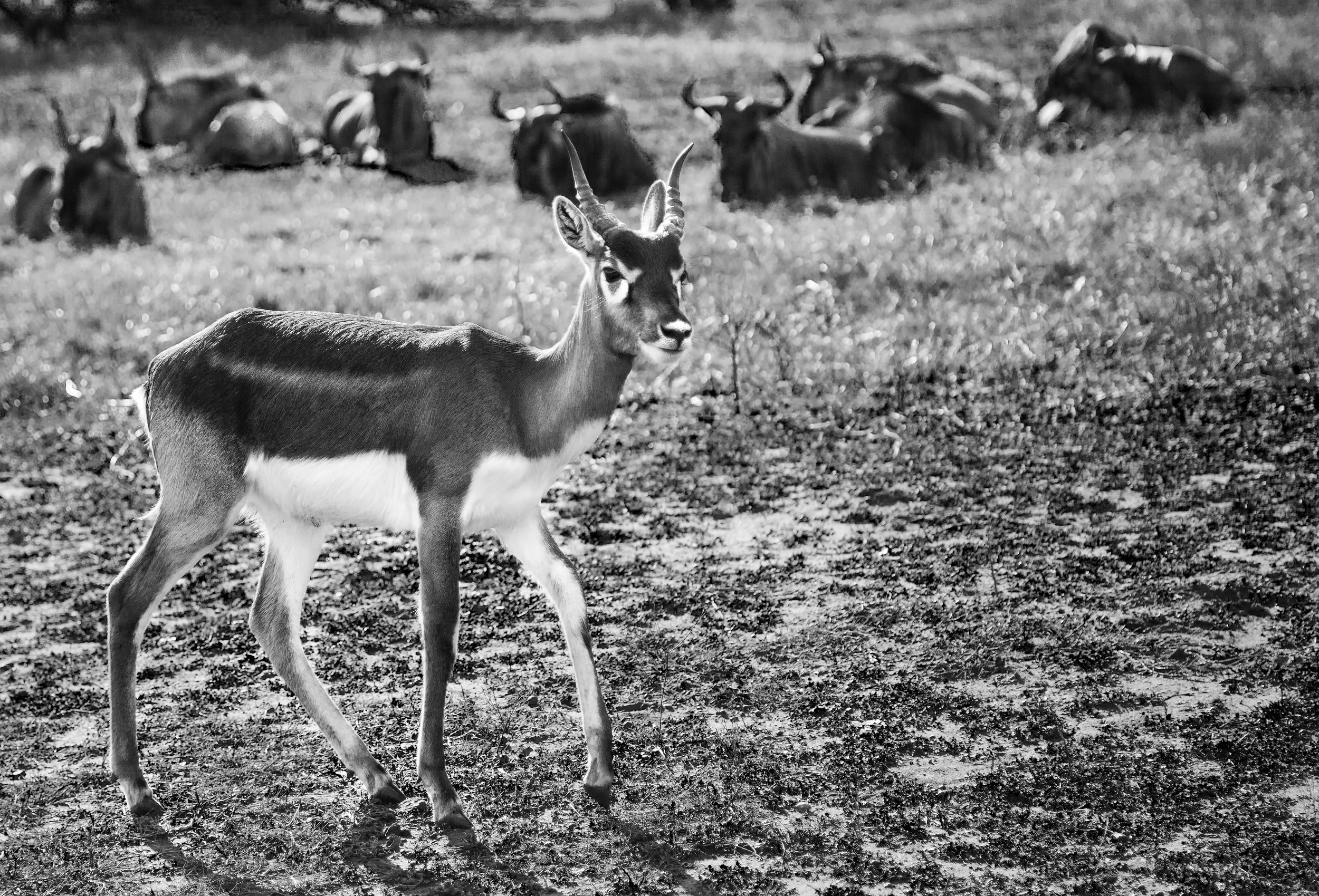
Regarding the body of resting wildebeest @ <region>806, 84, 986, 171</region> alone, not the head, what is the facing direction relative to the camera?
to the viewer's left

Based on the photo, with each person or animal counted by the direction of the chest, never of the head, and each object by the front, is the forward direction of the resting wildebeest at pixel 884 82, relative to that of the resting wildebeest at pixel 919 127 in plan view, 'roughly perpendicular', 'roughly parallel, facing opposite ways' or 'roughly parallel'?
roughly parallel

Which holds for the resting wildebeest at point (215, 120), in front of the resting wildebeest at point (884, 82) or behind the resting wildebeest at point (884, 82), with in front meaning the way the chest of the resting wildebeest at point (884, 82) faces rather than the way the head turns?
in front

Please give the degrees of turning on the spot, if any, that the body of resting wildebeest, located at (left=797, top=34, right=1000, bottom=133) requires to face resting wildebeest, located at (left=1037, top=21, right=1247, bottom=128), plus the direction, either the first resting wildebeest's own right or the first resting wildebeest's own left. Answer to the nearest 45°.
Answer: approximately 135° to the first resting wildebeest's own left

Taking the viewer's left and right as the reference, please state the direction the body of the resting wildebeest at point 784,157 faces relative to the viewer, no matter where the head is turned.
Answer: facing the viewer and to the left of the viewer

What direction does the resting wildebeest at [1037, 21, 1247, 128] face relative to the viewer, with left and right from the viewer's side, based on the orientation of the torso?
facing to the left of the viewer

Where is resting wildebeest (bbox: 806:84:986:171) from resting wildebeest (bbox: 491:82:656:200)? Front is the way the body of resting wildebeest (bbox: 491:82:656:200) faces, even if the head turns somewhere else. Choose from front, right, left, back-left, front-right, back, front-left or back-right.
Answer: back-left

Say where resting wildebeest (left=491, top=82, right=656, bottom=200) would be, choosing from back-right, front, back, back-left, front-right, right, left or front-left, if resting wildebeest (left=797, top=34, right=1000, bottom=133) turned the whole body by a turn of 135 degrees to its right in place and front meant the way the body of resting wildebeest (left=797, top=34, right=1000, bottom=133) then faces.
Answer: back

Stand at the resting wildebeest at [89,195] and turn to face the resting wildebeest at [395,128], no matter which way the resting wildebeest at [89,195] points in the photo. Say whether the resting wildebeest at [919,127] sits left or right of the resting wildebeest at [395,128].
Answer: right

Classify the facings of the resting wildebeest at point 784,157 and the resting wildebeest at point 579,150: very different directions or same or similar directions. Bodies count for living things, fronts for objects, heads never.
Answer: same or similar directions

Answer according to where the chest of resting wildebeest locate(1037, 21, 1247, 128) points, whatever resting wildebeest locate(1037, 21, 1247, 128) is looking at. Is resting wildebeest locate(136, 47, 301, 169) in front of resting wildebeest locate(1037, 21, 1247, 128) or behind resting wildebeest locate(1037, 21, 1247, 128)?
in front

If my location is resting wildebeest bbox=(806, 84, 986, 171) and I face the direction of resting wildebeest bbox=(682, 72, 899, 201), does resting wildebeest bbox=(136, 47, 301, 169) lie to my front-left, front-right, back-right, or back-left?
front-right

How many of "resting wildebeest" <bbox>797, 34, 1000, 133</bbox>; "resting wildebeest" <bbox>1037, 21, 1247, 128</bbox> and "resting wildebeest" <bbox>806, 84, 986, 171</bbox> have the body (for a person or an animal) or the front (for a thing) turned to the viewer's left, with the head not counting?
3

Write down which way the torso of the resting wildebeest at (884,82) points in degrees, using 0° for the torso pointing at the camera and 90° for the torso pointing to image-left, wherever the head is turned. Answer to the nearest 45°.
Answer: approximately 90°

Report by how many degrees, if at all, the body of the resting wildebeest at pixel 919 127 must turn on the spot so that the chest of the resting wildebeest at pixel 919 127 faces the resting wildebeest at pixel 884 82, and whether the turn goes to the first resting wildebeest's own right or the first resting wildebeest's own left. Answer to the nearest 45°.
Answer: approximately 90° to the first resting wildebeest's own right

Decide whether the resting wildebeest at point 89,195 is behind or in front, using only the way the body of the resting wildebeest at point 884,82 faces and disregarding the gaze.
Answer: in front
